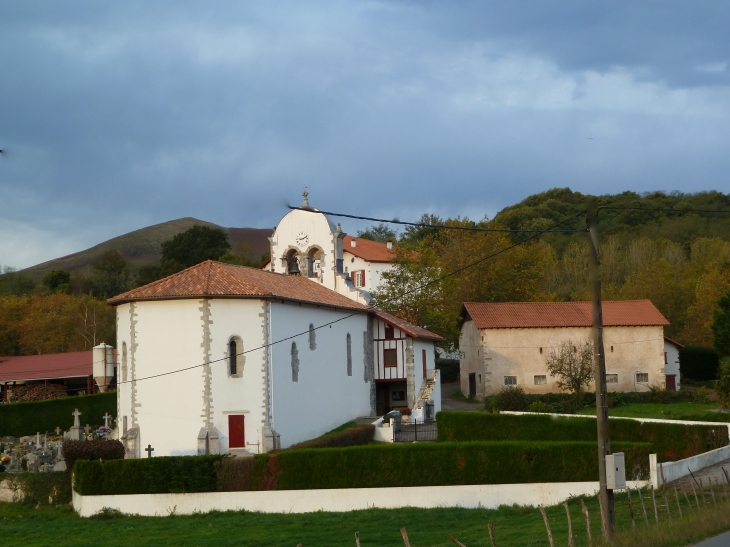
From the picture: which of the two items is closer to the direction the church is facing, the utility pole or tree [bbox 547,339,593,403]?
the tree

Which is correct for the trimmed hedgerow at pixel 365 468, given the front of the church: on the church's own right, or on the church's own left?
on the church's own right

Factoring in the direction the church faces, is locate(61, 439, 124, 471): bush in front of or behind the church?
behind

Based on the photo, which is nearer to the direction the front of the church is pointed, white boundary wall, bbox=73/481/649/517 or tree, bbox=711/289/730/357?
the tree

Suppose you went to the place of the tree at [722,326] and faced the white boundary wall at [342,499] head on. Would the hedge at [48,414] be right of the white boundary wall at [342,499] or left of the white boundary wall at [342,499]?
right

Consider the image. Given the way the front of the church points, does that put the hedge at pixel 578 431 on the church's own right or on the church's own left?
on the church's own right

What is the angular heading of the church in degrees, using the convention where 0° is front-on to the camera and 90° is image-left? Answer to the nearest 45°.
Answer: approximately 225°

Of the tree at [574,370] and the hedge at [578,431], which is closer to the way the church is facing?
the tree

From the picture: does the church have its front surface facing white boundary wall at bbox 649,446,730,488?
no

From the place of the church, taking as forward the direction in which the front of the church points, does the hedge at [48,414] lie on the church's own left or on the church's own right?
on the church's own left
